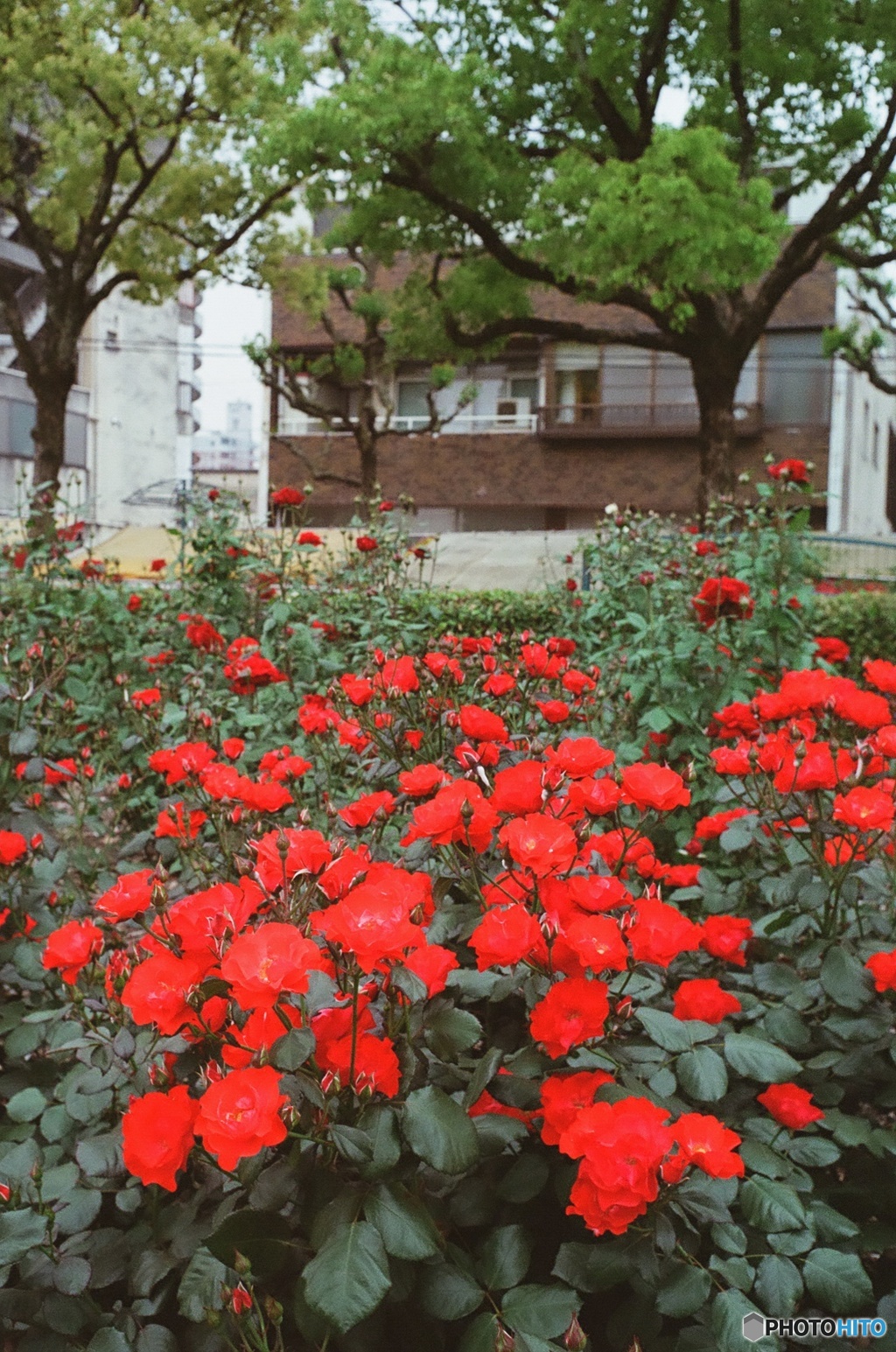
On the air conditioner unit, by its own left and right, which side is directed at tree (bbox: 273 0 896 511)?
front

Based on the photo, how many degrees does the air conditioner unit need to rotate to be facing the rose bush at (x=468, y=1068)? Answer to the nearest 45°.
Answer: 0° — it already faces it

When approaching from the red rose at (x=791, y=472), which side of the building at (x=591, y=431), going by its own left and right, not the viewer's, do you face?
front

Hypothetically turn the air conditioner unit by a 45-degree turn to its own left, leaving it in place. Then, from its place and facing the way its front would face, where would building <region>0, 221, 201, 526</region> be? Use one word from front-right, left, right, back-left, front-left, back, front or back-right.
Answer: back-right

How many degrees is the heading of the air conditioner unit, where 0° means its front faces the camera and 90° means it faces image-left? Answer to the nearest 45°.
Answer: approximately 0°

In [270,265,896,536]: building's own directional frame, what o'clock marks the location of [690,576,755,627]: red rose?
The red rose is roughly at 12 o'clock from the building.

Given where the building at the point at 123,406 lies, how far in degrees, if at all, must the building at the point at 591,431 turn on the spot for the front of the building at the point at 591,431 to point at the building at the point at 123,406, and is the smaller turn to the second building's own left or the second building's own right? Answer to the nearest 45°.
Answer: approximately 90° to the second building's own right

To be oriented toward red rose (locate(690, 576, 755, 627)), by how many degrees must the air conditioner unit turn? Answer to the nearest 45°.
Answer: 0° — it already faces it

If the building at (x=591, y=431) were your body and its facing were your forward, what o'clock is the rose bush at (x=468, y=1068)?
The rose bush is roughly at 12 o'clock from the building.

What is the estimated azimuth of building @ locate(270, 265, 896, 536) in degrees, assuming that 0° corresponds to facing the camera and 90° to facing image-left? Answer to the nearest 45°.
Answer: approximately 0°

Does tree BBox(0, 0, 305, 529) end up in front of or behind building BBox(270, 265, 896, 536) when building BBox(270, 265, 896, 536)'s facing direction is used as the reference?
in front
